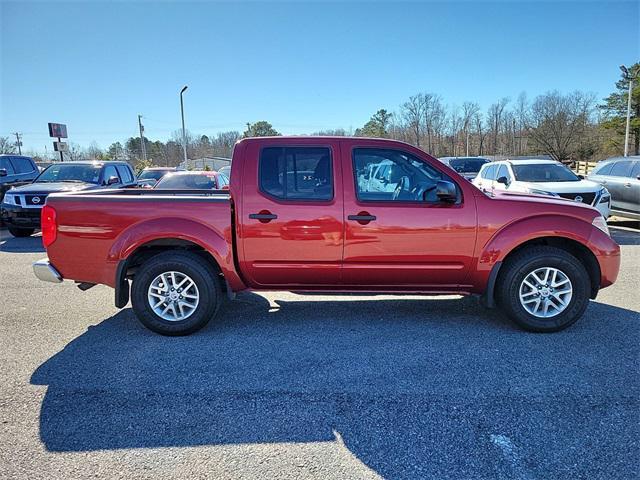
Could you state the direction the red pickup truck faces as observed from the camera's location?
facing to the right of the viewer

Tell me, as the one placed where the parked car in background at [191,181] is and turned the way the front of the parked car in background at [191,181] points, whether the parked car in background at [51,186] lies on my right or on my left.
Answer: on my right

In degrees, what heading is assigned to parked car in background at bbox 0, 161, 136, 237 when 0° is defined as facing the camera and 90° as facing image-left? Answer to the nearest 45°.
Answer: approximately 45°

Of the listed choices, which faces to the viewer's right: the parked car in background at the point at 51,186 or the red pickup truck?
the red pickup truck

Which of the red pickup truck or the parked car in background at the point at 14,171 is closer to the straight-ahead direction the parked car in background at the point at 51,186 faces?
the red pickup truck

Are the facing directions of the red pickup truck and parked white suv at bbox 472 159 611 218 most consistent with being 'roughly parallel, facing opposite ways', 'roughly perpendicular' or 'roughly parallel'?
roughly perpendicular

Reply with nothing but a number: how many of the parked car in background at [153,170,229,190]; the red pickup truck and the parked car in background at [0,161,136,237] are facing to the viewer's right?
1

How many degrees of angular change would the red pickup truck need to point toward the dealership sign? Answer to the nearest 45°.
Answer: approximately 135° to its left

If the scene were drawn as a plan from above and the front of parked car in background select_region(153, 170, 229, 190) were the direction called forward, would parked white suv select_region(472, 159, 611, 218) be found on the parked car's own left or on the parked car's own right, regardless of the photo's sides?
on the parked car's own left

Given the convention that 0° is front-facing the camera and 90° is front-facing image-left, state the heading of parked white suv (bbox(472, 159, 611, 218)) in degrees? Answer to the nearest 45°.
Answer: approximately 315°

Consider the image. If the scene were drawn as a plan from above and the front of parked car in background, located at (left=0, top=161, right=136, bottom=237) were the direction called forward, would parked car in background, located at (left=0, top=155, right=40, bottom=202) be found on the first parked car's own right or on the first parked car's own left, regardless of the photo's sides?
on the first parked car's own right

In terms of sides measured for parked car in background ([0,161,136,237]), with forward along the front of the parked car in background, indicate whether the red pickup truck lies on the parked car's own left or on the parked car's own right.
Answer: on the parked car's own left
